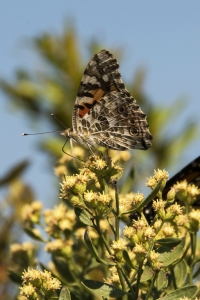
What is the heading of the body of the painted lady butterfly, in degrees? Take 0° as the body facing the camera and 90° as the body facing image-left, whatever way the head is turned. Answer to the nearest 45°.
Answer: approximately 90°
